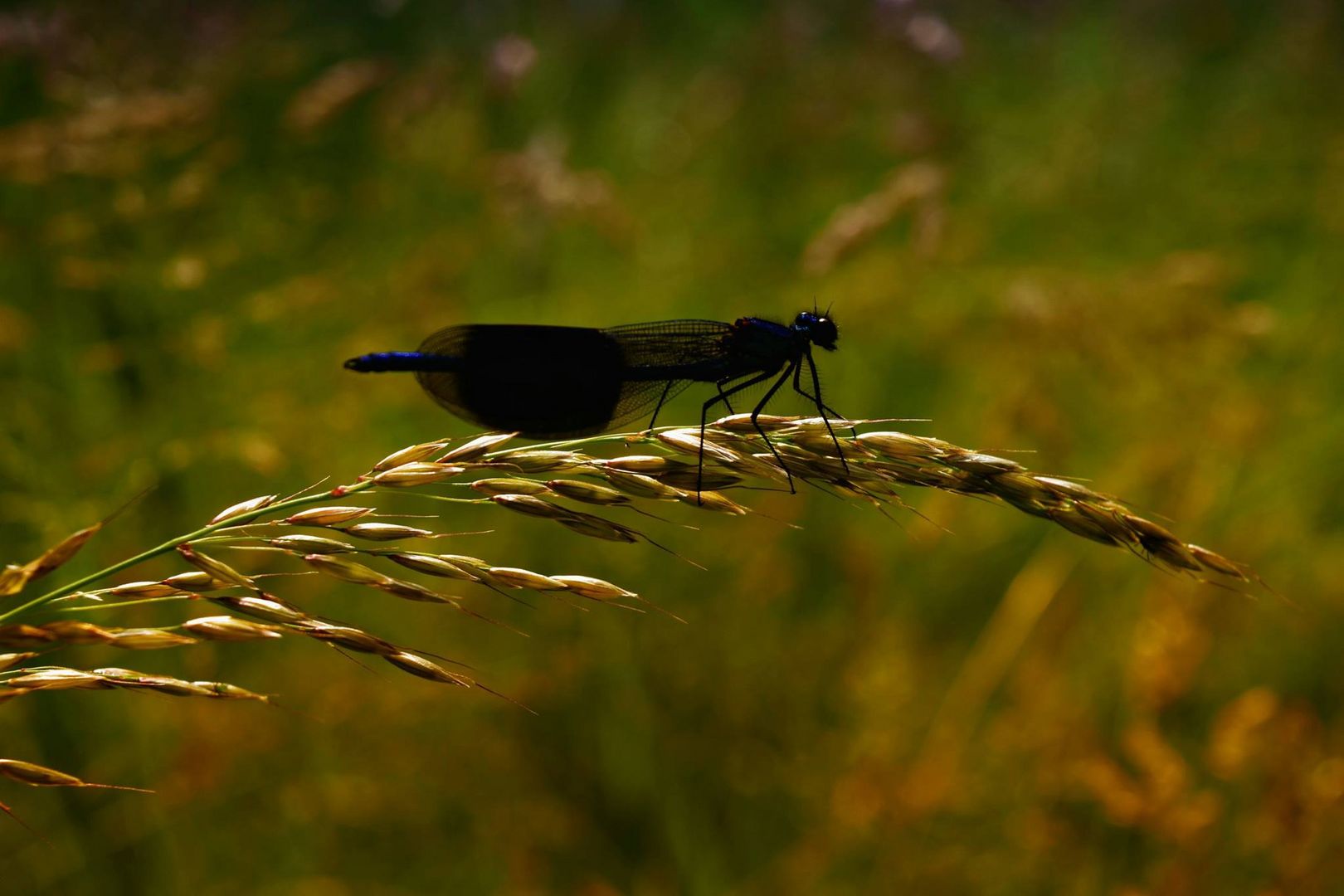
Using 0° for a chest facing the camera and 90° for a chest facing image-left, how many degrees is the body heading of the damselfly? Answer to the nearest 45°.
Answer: approximately 270°

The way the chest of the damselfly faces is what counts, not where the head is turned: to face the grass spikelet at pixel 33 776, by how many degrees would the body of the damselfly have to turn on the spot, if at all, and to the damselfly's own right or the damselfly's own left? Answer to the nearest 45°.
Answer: approximately 135° to the damselfly's own right
